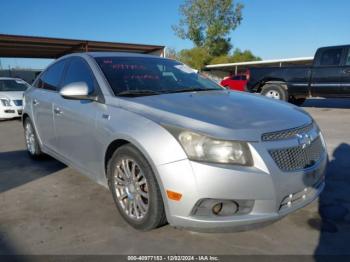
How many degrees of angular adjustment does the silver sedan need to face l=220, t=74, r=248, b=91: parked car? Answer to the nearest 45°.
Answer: approximately 135° to its left

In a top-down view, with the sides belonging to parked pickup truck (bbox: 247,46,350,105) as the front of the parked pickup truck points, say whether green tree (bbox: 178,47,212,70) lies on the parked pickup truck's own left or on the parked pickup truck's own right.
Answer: on the parked pickup truck's own left

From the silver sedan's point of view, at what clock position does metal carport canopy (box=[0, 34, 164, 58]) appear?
The metal carport canopy is roughly at 7 o'clock from the silver sedan.

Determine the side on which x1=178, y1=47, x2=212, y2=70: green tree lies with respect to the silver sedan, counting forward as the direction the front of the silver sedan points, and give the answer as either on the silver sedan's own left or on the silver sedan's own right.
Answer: on the silver sedan's own left

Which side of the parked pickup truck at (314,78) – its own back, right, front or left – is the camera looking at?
right
